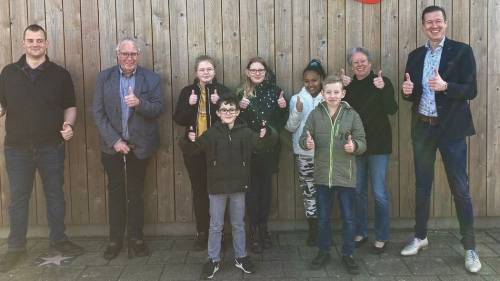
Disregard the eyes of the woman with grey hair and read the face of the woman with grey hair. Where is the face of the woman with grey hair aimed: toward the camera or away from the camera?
toward the camera

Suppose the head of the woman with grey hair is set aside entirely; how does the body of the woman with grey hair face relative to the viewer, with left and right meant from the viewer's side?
facing the viewer

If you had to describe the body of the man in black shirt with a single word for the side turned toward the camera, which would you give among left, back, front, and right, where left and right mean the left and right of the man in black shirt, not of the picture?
front

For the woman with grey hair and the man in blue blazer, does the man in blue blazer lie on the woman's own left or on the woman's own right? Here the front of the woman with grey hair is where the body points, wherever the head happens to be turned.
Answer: on the woman's own left

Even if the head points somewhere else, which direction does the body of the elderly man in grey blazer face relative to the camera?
toward the camera

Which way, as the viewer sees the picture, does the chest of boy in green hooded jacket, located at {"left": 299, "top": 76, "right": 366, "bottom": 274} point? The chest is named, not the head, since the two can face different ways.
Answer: toward the camera

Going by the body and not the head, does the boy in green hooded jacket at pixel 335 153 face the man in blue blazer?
no

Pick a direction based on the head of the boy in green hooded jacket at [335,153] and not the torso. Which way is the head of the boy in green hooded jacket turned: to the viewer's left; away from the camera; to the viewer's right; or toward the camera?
toward the camera

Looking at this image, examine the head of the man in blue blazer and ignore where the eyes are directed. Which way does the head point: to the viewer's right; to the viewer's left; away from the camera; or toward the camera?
toward the camera

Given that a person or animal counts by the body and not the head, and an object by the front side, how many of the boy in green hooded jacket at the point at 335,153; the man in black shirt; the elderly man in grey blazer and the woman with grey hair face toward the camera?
4

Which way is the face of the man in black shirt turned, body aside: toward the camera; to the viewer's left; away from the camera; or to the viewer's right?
toward the camera

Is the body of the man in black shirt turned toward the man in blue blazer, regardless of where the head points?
no

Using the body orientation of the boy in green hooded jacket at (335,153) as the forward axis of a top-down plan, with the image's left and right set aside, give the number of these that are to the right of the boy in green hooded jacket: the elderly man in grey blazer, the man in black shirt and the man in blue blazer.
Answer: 2

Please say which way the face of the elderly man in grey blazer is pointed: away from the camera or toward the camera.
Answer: toward the camera

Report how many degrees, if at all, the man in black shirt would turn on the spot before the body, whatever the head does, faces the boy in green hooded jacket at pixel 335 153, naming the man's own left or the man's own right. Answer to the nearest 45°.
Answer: approximately 45° to the man's own left

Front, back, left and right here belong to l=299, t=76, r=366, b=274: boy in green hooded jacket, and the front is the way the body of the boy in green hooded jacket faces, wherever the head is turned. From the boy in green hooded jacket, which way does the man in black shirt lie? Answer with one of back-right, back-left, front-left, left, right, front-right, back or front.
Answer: right

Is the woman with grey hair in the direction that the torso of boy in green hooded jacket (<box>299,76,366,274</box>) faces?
no

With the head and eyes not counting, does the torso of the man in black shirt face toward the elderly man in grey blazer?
no

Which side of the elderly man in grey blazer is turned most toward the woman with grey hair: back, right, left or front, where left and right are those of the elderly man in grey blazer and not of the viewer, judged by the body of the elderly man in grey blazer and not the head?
left
